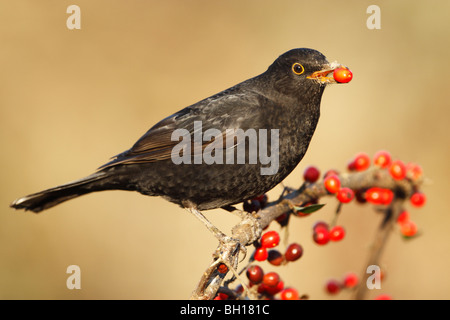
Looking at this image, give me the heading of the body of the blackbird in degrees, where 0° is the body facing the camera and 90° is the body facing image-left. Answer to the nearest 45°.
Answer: approximately 270°

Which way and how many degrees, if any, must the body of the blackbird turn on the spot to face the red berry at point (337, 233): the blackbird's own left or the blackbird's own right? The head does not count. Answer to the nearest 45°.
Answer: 0° — it already faces it

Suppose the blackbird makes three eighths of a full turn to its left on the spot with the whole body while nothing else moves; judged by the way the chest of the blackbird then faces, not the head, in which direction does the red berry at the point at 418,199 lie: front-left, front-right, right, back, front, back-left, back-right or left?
back-right

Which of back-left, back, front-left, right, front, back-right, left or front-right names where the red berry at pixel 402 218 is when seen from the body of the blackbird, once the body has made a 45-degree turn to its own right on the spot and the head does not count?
front-left

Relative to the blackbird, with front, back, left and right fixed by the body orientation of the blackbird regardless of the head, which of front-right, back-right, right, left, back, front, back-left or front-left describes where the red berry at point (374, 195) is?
front

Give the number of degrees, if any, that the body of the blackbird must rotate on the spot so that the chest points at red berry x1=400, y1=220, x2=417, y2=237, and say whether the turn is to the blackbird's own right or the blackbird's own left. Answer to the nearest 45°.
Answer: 0° — it already faces it

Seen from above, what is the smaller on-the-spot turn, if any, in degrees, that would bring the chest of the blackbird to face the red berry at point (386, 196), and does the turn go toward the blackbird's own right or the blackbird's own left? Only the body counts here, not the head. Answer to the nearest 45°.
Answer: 0° — it already faces it

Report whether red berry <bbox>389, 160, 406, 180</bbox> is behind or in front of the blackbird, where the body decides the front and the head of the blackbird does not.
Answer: in front
